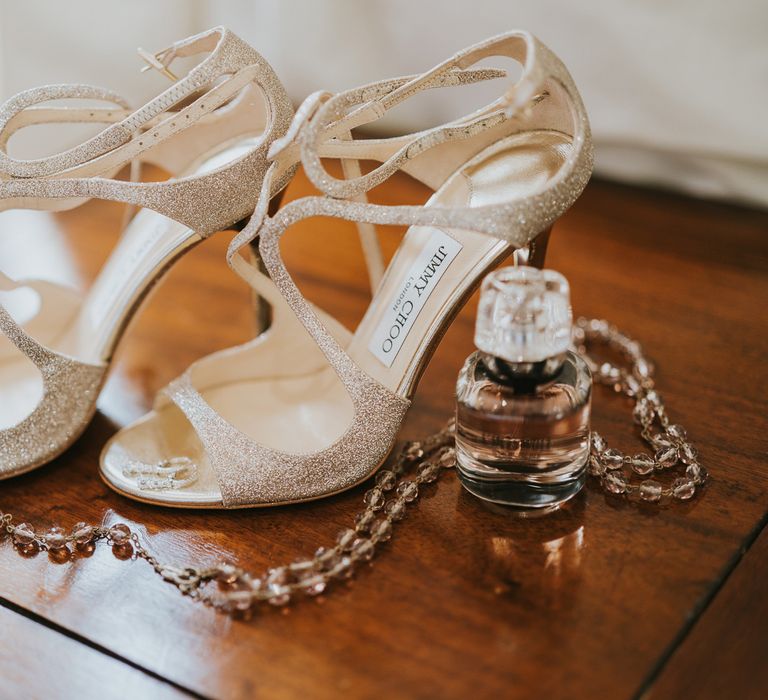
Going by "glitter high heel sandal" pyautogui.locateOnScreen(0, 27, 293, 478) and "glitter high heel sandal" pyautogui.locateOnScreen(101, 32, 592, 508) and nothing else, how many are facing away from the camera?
0

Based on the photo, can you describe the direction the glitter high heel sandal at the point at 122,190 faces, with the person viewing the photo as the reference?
facing the viewer and to the left of the viewer
